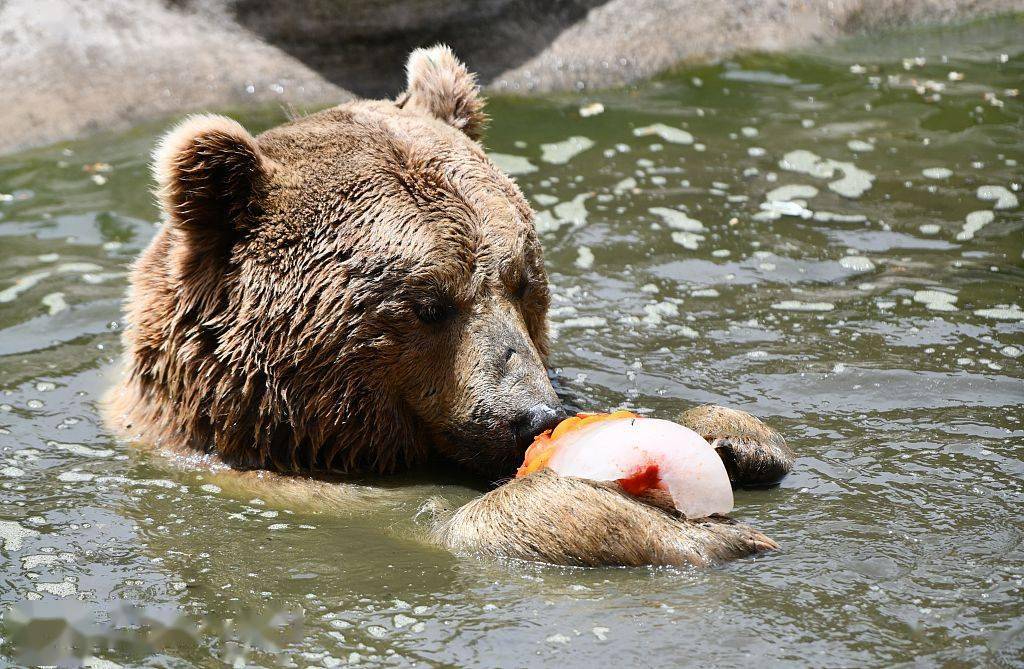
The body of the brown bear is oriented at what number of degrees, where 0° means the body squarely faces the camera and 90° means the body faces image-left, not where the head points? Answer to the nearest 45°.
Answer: approximately 315°
